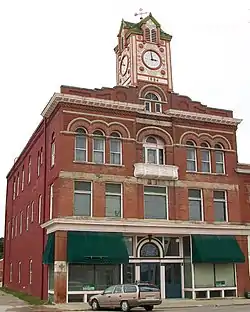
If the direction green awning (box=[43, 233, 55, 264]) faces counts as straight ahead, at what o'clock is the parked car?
The parked car is roughly at 8 o'clock from the green awning.

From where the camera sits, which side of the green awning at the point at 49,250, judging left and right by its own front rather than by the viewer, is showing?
left
